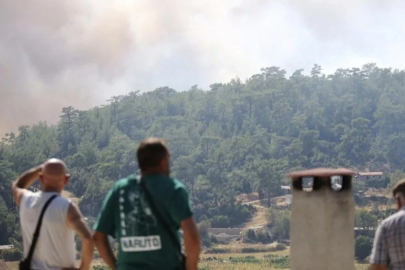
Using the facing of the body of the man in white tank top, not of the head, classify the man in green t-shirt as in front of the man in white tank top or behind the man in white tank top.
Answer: behind

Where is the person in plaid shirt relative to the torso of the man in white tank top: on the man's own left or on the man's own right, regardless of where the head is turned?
on the man's own right

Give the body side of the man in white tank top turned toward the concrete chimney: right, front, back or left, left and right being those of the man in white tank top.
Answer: right

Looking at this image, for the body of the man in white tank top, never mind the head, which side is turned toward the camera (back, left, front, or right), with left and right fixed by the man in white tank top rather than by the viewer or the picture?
back

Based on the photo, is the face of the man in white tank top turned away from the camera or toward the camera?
away from the camera

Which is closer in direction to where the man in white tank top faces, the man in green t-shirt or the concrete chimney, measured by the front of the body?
the concrete chimney

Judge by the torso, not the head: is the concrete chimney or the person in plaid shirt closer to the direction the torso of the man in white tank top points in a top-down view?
the concrete chimney

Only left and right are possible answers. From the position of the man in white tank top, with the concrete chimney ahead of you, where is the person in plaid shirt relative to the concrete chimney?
right
